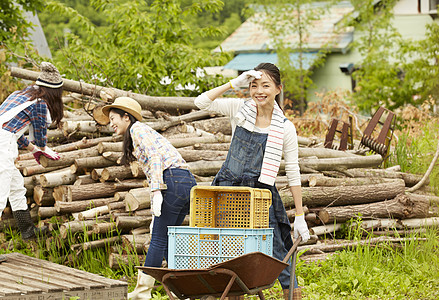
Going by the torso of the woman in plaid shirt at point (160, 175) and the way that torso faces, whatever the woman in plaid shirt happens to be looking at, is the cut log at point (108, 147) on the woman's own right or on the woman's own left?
on the woman's own right

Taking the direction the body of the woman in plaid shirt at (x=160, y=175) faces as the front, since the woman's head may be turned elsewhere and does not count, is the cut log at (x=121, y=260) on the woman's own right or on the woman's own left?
on the woman's own right

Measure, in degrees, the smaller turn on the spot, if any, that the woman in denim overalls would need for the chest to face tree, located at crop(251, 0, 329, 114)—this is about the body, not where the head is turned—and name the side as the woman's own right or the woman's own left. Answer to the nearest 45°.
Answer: approximately 135° to the woman's own right

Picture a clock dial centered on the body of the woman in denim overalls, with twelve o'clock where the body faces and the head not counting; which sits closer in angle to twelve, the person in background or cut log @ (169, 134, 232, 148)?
the person in background

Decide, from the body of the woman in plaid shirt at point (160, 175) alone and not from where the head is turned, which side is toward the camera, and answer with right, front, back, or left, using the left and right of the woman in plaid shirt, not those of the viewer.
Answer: left

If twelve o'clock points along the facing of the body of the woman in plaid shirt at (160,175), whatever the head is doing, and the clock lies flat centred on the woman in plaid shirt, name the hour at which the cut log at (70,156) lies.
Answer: The cut log is roughly at 2 o'clock from the woman in plaid shirt.

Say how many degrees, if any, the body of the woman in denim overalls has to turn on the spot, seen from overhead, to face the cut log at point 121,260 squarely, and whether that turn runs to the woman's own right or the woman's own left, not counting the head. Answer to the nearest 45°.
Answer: approximately 90° to the woman's own right

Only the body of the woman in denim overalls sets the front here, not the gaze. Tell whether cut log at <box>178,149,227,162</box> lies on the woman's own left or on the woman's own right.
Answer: on the woman's own right

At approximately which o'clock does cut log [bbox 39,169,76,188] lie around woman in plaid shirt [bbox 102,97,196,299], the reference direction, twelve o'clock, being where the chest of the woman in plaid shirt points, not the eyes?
The cut log is roughly at 2 o'clock from the woman in plaid shirt.

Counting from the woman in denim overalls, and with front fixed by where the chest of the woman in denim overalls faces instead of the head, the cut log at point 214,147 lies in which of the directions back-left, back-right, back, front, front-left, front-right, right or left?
back-right

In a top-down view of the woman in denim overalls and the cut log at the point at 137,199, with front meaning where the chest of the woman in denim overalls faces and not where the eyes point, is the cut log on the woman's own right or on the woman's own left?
on the woman's own right
